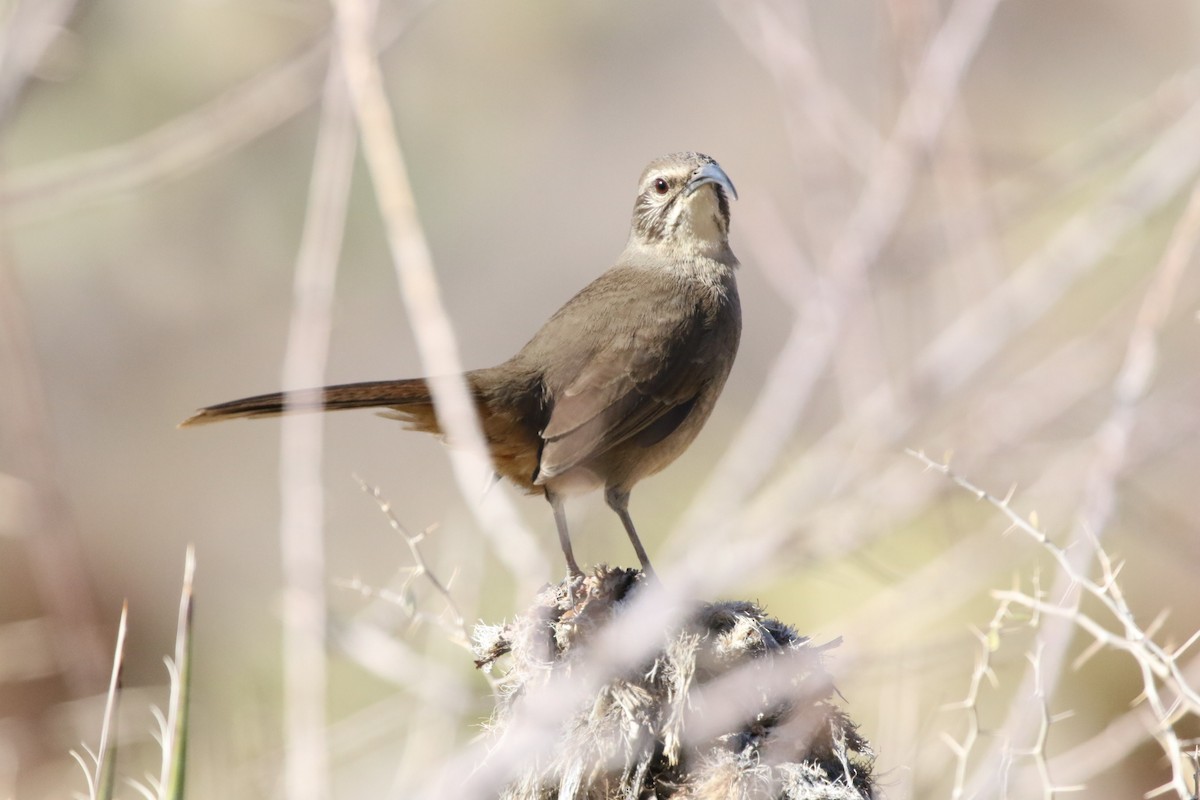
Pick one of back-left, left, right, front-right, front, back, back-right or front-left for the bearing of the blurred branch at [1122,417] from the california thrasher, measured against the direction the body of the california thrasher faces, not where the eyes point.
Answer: front

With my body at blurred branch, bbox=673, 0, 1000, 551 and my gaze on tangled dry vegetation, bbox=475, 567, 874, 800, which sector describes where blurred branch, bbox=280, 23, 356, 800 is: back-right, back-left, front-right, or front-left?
front-right

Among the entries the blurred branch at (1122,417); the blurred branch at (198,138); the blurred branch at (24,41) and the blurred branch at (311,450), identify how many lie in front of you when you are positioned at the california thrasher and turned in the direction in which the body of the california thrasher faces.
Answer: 1

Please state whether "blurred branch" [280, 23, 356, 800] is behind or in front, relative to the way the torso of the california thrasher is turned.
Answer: behind

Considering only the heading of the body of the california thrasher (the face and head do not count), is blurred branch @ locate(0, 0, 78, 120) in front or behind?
behind

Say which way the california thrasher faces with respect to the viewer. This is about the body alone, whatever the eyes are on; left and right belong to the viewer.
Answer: facing to the right of the viewer

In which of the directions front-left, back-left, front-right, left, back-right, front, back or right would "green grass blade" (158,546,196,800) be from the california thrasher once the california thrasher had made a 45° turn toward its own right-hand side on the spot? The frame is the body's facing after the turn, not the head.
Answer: right

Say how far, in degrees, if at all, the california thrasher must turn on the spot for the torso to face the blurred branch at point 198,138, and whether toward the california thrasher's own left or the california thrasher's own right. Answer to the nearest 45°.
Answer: approximately 180°

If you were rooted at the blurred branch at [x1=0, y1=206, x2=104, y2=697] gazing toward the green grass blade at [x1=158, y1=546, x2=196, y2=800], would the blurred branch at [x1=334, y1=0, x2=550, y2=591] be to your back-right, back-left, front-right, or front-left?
front-left

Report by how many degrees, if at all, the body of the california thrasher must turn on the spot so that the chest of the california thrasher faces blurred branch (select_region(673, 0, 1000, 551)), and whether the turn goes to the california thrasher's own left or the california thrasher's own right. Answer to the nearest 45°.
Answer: approximately 45° to the california thrasher's own right
